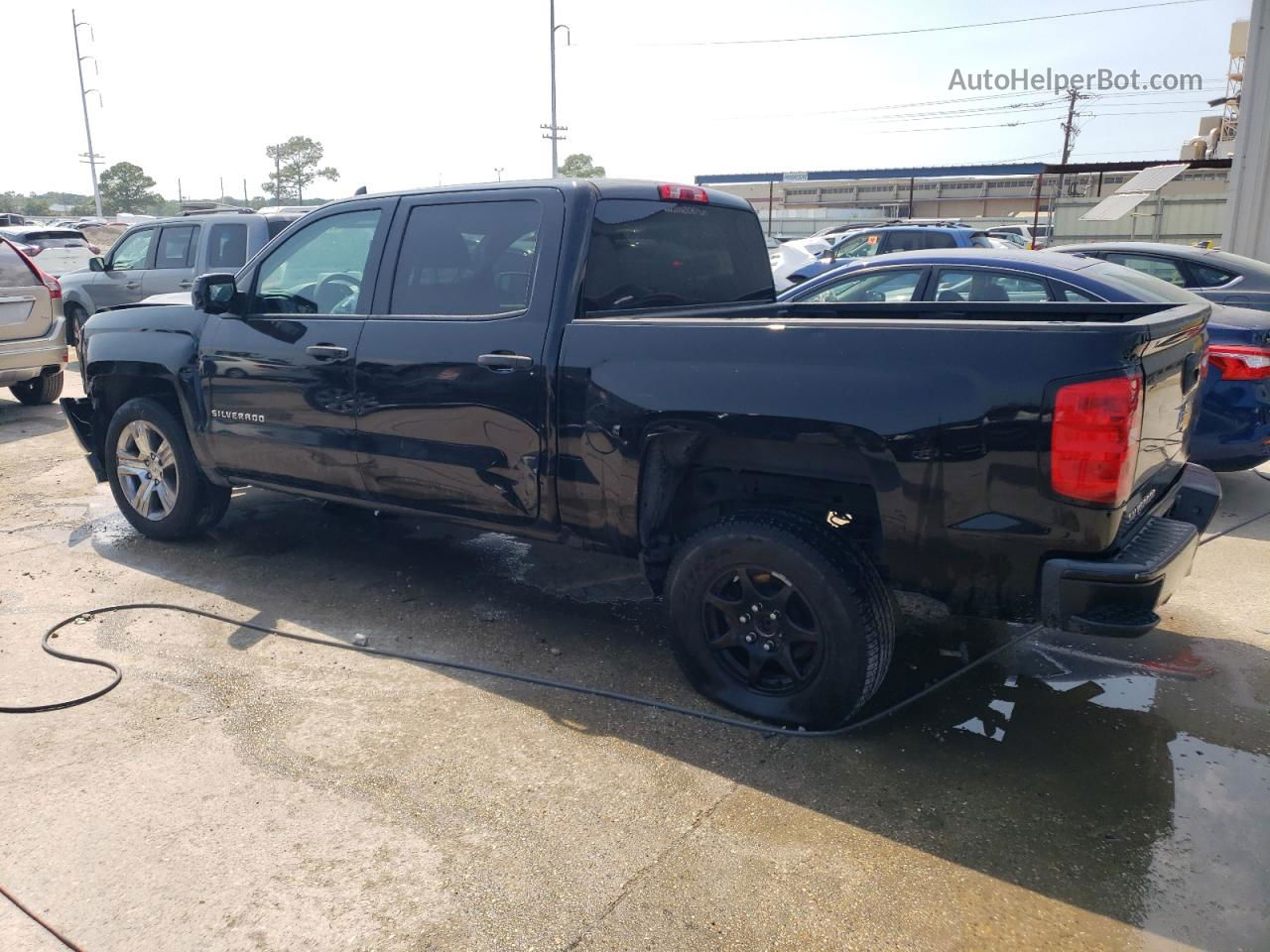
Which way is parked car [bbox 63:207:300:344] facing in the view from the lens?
facing away from the viewer and to the left of the viewer

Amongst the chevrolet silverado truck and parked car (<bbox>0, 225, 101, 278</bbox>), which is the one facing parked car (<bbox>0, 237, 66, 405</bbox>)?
the chevrolet silverado truck

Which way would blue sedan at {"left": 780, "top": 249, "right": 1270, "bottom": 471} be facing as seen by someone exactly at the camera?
facing away from the viewer and to the left of the viewer

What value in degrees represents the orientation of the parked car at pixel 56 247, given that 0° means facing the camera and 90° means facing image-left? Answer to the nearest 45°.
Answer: approximately 135°

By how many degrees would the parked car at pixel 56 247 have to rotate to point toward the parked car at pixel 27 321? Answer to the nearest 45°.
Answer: approximately 135° to its left

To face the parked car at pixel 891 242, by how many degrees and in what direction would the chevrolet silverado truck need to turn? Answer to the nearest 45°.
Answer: approximately 45° to its right

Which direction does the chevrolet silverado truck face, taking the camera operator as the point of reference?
facing away from the viewer and to the left of the viewer

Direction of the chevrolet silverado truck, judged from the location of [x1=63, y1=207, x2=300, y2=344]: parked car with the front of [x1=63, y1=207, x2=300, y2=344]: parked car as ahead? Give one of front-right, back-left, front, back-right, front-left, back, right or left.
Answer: back-left
